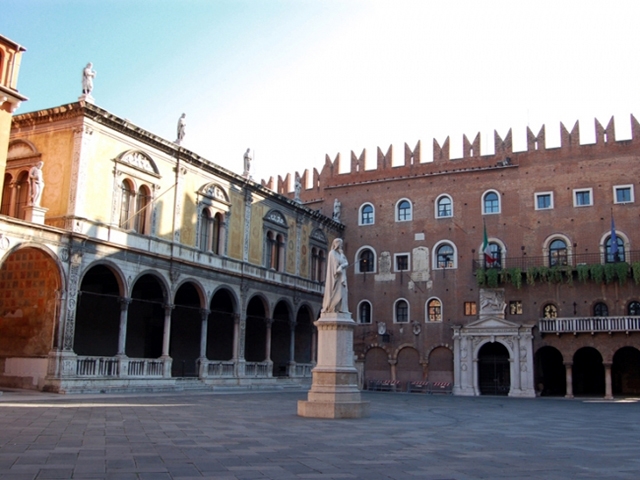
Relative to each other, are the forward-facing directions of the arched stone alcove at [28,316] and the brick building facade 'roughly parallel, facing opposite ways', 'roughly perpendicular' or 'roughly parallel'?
roughly perpendicular

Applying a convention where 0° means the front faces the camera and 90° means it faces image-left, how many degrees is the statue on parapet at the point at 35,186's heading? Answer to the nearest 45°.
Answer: approximately 315°

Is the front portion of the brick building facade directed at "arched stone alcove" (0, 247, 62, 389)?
yes

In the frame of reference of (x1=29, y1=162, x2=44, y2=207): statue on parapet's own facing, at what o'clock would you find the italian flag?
The italian flag is roughly at 10 o'clock from the statue on parapet.

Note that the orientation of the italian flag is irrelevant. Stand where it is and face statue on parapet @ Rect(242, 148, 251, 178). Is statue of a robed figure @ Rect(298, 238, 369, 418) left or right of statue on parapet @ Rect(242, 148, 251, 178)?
left

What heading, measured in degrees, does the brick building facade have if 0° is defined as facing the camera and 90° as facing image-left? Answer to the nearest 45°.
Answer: approximately 45°

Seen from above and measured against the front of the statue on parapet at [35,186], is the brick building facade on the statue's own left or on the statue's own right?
on the statue's own left
